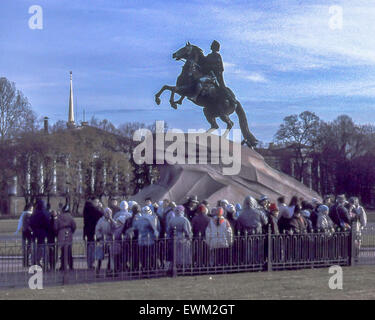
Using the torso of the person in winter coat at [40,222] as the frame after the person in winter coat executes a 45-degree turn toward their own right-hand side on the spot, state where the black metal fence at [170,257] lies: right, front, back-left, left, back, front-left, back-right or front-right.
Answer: right

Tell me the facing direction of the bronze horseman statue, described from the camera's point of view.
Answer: facing to the left of the viewer

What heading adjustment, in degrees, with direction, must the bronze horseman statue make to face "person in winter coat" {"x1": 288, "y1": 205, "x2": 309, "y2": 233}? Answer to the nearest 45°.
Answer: approximately 90° to its left

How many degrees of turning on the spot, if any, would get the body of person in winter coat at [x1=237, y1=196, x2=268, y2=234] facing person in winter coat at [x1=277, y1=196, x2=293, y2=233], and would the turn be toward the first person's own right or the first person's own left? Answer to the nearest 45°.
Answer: approximately 45° to the first person's own right

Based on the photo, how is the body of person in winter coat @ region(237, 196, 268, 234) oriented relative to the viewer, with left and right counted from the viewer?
facing away from the viewer

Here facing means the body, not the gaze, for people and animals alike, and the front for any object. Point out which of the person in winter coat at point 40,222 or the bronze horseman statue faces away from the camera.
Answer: the person in winter coat

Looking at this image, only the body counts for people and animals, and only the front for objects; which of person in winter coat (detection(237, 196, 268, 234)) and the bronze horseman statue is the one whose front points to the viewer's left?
the bronze horseman statue

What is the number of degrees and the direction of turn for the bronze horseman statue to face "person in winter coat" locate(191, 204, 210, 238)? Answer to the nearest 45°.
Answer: approximately 90° to its left

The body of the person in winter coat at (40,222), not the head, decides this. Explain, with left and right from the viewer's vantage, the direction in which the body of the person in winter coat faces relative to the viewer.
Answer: facing away from the viewer

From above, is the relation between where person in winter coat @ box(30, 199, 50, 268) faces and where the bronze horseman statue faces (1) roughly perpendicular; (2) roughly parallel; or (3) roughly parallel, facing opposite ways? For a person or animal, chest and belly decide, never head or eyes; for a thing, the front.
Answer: roughly perpendicular
